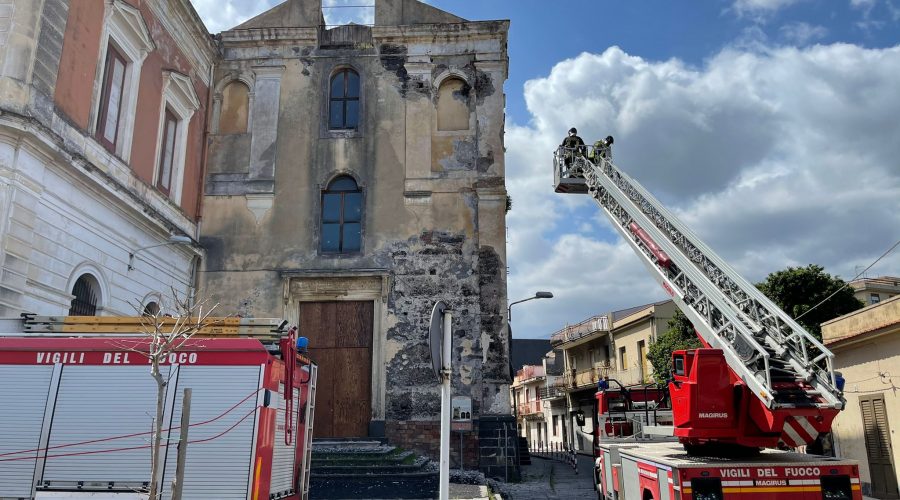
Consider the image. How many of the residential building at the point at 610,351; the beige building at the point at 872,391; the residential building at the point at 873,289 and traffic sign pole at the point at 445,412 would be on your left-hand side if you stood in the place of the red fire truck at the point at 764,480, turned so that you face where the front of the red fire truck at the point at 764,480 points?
1

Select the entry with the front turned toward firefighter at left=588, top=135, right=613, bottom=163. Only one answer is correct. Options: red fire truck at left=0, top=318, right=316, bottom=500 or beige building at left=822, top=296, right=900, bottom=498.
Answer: the beige building

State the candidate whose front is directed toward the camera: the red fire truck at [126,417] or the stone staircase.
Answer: the stone staircase

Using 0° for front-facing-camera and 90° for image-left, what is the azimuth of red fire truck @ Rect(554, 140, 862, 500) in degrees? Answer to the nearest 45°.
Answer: approximately 135°

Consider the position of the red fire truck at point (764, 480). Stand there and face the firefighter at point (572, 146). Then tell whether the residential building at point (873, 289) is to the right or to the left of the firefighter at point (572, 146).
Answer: right

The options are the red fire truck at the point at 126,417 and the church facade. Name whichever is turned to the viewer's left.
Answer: the red fire truck

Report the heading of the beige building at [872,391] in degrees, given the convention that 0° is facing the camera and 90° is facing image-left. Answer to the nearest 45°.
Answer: approximately 45°

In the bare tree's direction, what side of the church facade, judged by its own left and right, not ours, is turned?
front

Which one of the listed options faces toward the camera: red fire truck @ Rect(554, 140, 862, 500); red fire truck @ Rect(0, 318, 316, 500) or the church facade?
the church facade

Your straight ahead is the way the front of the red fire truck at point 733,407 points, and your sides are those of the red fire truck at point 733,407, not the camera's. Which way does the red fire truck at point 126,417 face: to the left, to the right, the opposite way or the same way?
to the left

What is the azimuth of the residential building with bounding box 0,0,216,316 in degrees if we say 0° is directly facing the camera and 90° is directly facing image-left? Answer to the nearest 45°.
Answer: approximately 315°

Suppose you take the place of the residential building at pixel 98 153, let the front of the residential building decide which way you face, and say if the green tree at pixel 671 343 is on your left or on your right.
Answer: on your left

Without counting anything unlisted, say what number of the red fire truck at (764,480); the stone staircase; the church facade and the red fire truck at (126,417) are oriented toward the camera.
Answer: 2

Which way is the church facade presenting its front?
toward the camera

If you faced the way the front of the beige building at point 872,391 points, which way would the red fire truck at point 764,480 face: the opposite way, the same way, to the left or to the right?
to the right

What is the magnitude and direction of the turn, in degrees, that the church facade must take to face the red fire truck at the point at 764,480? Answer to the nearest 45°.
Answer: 0° — it already faces it

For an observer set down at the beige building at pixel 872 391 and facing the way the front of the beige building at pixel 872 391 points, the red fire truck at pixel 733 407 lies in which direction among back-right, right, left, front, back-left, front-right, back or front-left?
front-left

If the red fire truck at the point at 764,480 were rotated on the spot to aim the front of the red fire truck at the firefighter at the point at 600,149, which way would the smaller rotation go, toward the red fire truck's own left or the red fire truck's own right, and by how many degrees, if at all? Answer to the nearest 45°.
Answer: approximately 45° to the red fire truck's own right

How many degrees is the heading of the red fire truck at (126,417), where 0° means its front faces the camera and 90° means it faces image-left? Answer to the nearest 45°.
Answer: approximately 90°

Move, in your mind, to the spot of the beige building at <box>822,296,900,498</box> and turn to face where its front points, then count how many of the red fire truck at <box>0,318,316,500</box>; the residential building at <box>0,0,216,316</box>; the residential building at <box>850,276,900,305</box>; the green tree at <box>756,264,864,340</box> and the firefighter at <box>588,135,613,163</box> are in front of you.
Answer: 3
